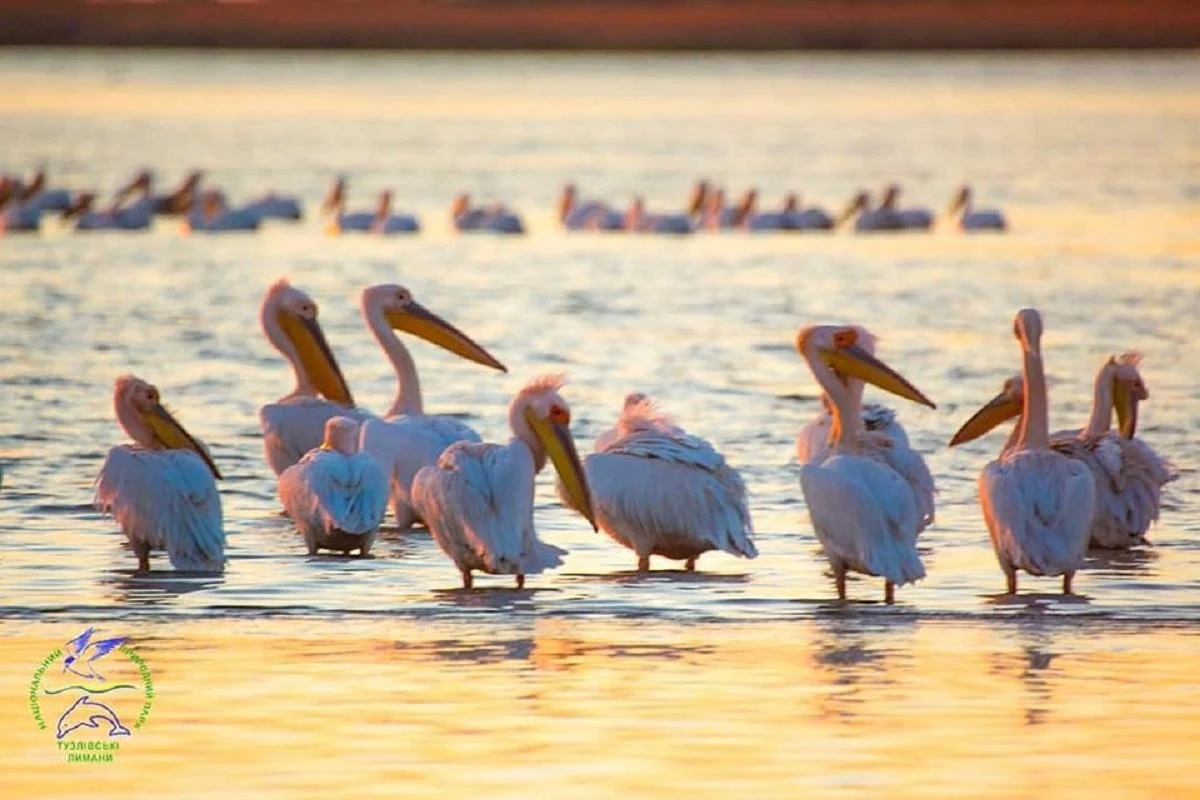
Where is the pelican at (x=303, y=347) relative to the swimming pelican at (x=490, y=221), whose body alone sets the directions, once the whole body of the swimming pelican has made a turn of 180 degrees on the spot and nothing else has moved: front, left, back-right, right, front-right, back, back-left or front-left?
right

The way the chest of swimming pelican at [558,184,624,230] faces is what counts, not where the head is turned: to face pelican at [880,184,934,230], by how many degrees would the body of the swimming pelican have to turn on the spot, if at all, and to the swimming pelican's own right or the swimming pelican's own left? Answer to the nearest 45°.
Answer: approximately 180°

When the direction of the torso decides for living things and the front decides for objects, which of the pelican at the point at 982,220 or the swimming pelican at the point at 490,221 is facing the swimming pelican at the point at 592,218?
the pelican

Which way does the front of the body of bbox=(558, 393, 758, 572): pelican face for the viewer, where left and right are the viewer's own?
facing to the left of the viewer

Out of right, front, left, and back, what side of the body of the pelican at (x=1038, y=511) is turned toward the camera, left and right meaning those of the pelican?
back

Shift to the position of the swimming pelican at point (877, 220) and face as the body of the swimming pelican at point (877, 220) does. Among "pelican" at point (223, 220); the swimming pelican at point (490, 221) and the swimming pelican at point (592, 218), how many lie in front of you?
3

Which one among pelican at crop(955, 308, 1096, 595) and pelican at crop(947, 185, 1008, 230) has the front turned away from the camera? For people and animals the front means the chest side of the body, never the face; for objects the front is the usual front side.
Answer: pelican at crop(955, 308, 1096, 595)

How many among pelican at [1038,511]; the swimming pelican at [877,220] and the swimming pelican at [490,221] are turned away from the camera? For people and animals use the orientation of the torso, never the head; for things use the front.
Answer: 1

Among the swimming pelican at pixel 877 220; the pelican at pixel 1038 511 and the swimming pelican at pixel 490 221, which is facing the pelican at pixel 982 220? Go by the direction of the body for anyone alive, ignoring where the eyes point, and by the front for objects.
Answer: the pelican at pixel 1038 511

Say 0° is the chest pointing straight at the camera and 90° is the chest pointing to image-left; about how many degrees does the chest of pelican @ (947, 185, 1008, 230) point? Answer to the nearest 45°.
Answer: approximately 90°

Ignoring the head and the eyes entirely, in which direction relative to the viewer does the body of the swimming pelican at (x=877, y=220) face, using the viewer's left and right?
facing to the left of the viewer

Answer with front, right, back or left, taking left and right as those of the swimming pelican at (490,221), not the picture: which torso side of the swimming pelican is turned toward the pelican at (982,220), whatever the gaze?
back

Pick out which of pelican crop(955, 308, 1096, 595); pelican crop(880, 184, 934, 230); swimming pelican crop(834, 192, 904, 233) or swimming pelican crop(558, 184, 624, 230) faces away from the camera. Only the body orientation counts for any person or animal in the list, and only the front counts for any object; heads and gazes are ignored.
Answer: pelican crop(955, 308, 1096, 595)

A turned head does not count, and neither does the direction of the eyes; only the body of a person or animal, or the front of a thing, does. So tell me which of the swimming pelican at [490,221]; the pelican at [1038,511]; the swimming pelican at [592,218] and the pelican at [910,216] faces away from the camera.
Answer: the pelican at [1038,511]

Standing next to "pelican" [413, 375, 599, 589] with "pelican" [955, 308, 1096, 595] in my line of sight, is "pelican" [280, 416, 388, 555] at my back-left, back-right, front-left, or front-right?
back-left

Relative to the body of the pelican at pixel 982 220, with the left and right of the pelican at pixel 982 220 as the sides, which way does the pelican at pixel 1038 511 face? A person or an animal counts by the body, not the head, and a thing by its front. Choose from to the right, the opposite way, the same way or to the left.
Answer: to the right

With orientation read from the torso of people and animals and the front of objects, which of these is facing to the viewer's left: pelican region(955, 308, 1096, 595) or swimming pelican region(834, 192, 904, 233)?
the swimming pelican

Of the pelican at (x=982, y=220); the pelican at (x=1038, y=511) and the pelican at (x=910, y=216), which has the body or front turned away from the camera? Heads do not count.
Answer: the pelican at (x=1038, y=511)

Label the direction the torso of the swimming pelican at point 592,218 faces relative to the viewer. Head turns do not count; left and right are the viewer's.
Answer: facing to the left of the viewer
